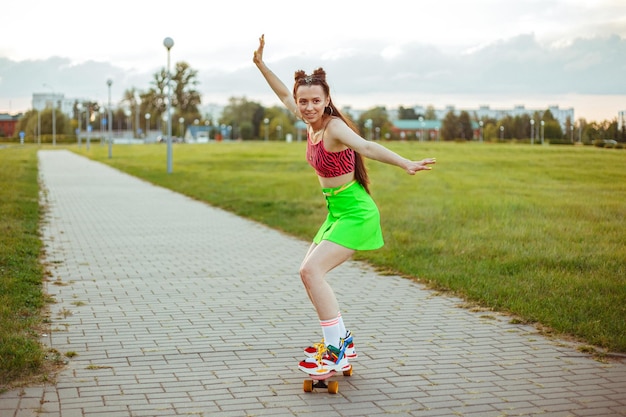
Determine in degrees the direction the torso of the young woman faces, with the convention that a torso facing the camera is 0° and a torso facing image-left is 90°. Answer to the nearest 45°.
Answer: approximately 45°
